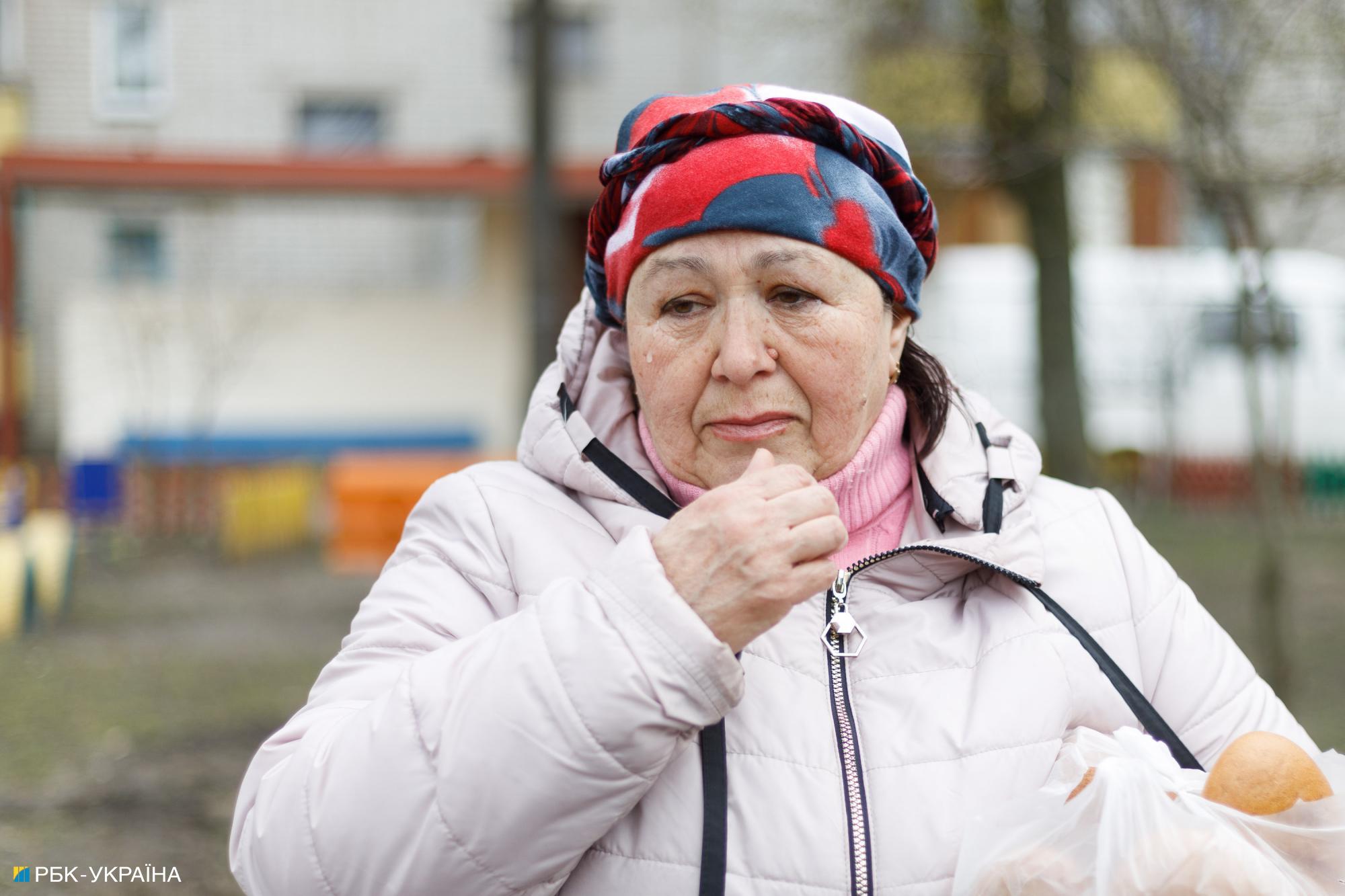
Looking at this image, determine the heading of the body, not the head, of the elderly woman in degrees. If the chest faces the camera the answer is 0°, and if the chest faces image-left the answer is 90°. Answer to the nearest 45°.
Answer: approximately 0°

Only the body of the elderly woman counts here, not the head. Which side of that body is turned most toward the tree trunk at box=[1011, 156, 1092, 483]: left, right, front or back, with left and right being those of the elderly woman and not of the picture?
back
